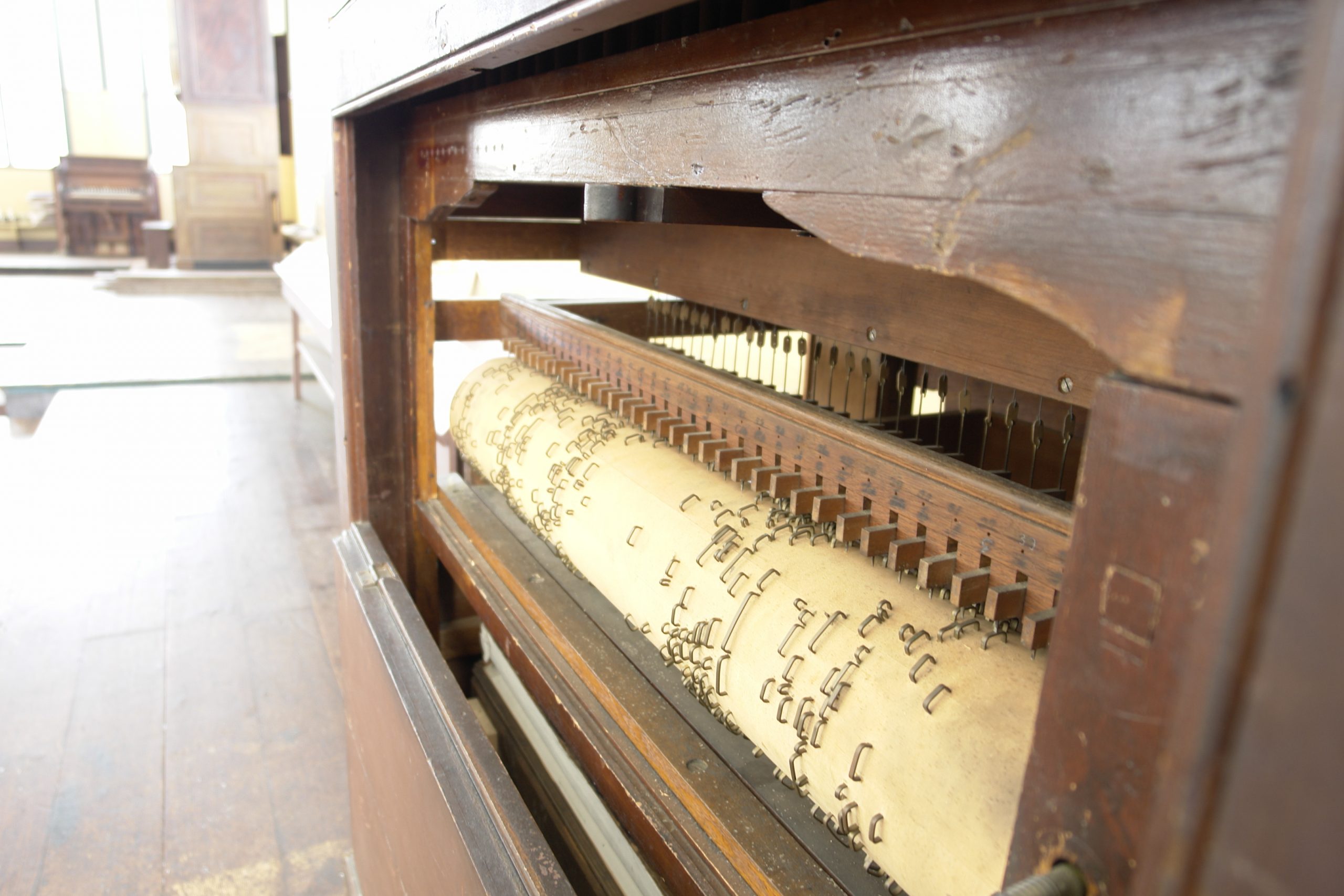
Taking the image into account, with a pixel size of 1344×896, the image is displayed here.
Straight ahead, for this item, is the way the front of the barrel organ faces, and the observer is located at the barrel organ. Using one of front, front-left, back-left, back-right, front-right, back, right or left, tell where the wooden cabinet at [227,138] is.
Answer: right

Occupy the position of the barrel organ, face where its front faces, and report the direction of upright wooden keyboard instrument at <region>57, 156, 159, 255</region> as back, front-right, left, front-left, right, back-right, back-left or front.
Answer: right

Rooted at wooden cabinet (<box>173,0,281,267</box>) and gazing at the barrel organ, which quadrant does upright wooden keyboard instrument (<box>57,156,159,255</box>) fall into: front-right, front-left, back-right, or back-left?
back-right

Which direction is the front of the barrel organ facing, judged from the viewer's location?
facing the viewer and to the left of the viewer

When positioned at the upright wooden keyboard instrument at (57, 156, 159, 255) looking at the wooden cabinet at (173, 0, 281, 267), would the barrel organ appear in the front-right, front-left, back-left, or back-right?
front-right
